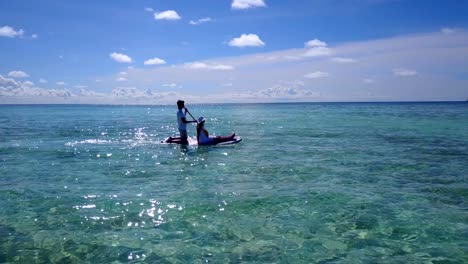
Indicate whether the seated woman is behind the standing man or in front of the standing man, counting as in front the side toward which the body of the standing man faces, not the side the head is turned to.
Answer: in front

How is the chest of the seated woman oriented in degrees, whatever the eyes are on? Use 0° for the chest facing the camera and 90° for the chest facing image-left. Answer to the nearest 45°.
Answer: approximately 270°

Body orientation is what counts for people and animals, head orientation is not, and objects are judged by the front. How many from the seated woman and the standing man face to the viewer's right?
2

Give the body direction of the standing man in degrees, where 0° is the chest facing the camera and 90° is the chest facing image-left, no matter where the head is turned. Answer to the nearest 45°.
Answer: approximately 270°

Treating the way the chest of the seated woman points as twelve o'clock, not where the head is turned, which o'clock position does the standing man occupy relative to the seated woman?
The standing man is roughly at 5 o'clock from the seated woman.
